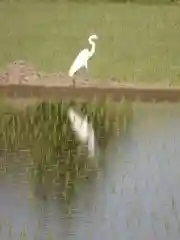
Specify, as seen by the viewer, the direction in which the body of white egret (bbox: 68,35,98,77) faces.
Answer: to the viewer's right
